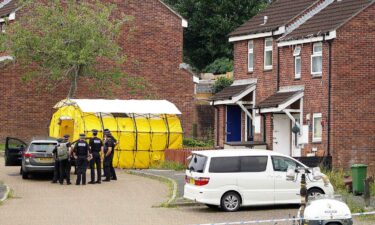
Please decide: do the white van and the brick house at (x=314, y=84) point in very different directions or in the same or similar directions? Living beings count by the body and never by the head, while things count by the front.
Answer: very different directions

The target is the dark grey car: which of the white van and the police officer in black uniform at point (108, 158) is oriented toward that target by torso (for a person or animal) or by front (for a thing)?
the police officer in black uniform

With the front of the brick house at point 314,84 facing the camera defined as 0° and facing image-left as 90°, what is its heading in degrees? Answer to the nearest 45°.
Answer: approximately 45°

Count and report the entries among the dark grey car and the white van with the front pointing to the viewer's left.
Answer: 0

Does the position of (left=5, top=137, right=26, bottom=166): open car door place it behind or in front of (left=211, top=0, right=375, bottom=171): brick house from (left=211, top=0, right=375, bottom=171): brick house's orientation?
in front

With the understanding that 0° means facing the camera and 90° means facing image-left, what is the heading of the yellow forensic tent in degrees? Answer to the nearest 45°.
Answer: approximately 45°

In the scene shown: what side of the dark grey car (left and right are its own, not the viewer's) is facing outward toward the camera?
back

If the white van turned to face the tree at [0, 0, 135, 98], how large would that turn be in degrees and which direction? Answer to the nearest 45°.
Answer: approximately 90° to its left

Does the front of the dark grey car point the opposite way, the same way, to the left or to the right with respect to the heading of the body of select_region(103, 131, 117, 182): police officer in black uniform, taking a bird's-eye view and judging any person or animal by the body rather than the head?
to the right
